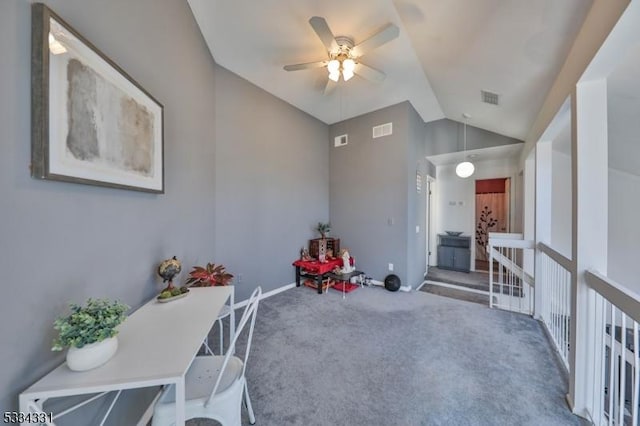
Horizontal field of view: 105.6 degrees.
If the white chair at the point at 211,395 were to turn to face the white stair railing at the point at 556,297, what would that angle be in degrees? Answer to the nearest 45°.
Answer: approximately 180°

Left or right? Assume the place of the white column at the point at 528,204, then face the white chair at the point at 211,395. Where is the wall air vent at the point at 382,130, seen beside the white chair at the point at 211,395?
right

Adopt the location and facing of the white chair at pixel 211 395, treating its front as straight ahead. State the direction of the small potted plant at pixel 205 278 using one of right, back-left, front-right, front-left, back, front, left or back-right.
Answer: right

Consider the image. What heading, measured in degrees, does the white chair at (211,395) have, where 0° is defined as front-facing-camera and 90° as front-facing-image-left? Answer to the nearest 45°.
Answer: approximately 90°

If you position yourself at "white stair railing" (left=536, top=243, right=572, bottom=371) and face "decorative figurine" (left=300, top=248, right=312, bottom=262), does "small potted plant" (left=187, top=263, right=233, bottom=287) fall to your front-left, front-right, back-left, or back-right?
front-left

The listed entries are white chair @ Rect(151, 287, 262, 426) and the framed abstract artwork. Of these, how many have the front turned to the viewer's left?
1

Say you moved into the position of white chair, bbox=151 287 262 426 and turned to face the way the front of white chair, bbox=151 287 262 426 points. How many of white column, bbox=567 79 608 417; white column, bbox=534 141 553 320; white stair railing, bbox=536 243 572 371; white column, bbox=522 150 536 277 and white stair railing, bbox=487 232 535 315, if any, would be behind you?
5

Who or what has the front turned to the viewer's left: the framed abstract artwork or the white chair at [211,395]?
the white chair

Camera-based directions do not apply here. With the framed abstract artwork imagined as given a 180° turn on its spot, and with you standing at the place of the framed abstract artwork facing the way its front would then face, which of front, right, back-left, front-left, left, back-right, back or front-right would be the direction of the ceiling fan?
back-right

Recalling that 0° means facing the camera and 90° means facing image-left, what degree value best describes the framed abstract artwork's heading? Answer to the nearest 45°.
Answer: approximately 315°

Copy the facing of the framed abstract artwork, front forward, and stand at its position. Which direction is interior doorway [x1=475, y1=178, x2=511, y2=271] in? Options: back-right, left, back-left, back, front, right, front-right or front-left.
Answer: front-left

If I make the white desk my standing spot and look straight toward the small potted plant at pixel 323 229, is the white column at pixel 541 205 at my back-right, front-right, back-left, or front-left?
front-right

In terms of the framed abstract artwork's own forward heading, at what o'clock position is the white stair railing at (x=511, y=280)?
The white stair railing is roughly at 11 o'clock from the framed abstract artwork.

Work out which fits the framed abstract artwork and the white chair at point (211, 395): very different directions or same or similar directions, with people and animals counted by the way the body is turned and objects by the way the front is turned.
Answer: very different directions
